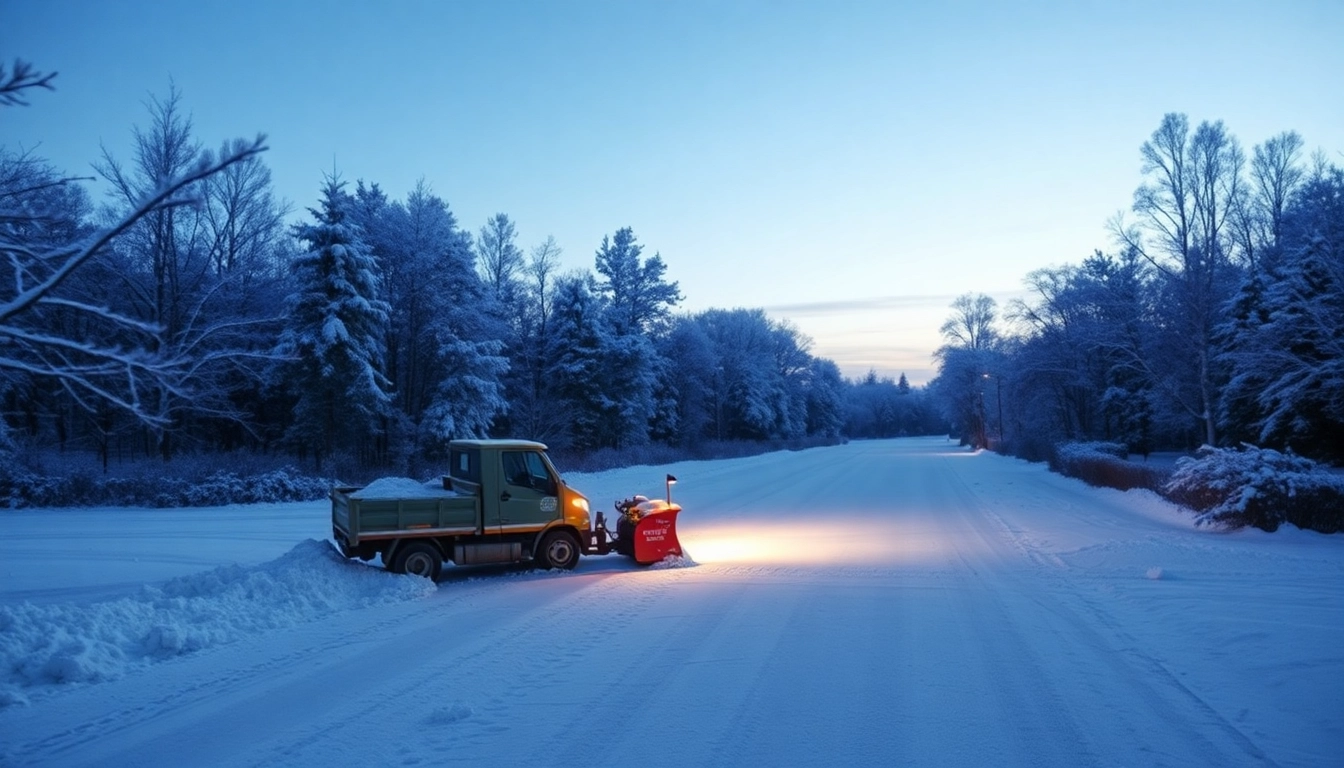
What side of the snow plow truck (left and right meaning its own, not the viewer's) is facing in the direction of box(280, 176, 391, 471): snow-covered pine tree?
left

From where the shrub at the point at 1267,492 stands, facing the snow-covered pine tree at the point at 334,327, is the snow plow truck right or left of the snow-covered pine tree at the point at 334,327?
left

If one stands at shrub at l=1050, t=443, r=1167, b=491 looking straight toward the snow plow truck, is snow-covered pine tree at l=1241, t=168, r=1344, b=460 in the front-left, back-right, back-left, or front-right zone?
back-left

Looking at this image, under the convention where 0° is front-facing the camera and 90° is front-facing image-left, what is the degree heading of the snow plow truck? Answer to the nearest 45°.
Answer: approximately 270°

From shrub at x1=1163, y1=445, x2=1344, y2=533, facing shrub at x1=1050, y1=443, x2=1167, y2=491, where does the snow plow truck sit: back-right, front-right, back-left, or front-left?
back-left

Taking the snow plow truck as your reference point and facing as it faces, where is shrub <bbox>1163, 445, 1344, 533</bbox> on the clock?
The shrub is roughly at 12 o'clock from the snow plow truck.

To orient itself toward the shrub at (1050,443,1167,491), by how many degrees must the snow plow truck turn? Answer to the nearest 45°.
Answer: approximately 45° to its left
